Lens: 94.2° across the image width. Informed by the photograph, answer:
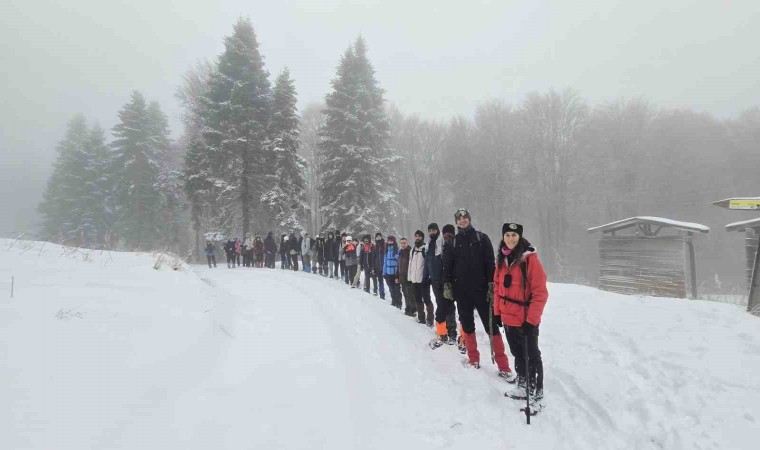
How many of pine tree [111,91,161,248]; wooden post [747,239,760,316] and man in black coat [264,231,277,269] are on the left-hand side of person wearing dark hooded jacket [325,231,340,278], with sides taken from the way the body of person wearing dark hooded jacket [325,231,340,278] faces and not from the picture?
1

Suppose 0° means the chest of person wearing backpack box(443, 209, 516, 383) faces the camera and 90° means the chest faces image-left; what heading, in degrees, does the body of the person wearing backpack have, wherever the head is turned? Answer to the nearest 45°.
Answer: approximately 0°

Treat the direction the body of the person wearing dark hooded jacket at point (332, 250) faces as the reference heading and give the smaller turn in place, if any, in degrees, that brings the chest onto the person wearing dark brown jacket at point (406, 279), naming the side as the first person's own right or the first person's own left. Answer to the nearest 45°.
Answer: approximately 45° to the first person's own left

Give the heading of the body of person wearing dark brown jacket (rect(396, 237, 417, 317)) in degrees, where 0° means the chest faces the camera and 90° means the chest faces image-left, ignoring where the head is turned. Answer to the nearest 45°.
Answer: approximately 45°

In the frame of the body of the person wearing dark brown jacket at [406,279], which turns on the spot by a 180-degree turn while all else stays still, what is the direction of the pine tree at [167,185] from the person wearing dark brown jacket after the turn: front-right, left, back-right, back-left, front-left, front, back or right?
left

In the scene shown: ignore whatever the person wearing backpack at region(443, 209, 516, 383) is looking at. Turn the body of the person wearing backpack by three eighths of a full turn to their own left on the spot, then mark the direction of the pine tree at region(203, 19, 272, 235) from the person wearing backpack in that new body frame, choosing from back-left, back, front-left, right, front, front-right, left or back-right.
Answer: left

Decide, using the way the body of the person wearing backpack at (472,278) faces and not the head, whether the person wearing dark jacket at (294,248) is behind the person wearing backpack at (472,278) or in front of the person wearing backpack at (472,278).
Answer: behind

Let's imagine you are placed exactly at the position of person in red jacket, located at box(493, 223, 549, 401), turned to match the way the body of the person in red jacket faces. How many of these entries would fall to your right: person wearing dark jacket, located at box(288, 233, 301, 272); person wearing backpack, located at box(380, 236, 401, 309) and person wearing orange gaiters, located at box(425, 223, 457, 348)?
3

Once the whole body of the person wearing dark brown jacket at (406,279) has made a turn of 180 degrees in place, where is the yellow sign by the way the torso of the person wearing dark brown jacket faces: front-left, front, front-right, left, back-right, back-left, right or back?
front-right

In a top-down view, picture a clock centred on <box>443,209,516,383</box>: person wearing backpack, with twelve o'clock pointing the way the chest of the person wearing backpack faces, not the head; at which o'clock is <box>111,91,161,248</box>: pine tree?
The pine tree is roughly at 4 o'clock from the person wearing backpack.
